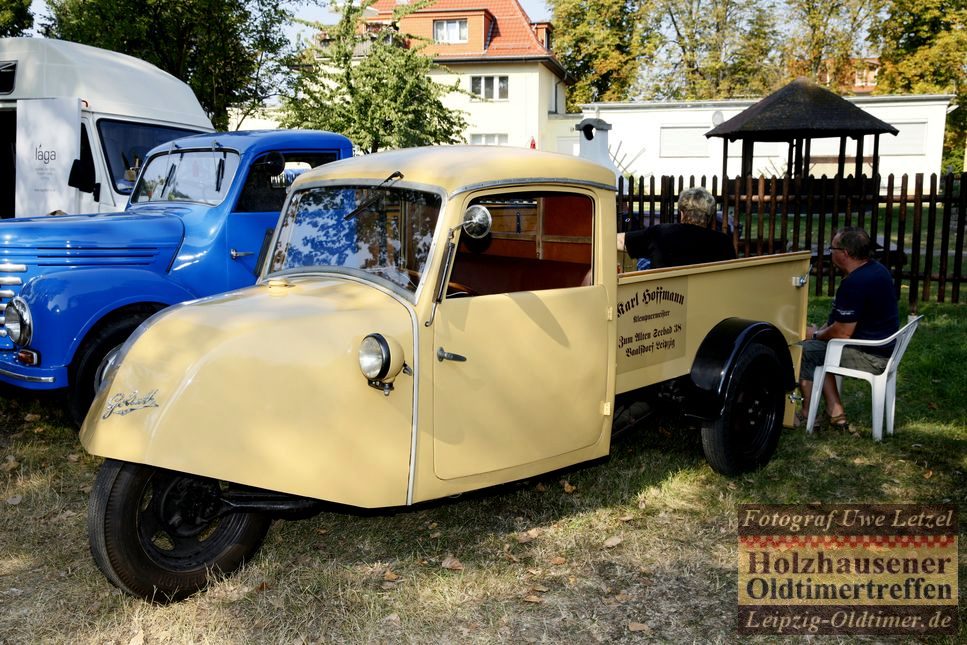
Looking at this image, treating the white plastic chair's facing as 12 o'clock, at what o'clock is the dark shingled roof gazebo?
The dark shingled roof gazebo is roughly at 3 o'clock from the white plastic chair.

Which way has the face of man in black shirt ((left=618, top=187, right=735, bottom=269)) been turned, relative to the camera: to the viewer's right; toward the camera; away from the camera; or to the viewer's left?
away from the camera

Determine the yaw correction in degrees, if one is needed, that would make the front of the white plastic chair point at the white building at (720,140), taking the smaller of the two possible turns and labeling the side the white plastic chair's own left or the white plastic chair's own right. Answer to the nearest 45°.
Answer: approximately 90° to the white plastic chair's own right

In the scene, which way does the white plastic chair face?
to the viewer's left

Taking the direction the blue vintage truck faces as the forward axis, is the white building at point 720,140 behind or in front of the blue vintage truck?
behind

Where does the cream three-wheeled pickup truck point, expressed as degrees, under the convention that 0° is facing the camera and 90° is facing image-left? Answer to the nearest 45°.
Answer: approximately 45°

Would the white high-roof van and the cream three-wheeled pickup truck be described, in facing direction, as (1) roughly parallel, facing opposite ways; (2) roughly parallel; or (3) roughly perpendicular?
roughly perpendicular

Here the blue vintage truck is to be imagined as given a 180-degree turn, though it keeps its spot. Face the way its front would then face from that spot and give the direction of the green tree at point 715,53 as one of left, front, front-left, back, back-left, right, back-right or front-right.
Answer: front

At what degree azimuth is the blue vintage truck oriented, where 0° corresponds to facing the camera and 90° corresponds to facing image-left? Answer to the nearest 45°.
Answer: approximately 45°

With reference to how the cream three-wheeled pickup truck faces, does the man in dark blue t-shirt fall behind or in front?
behind

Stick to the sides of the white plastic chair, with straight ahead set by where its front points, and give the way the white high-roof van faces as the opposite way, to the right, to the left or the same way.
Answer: the opposite way

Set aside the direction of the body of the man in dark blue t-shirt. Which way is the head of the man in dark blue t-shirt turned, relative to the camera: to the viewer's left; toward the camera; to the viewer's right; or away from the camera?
to the viewer's left

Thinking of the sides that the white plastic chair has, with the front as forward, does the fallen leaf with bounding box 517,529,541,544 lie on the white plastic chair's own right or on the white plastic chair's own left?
on the white plastic chair's own left

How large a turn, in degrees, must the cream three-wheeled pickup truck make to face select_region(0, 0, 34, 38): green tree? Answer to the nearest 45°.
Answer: approximately 90° to its right

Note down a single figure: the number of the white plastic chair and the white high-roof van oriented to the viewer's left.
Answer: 1

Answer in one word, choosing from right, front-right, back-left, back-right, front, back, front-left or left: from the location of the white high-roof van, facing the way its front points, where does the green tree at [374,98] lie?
left
